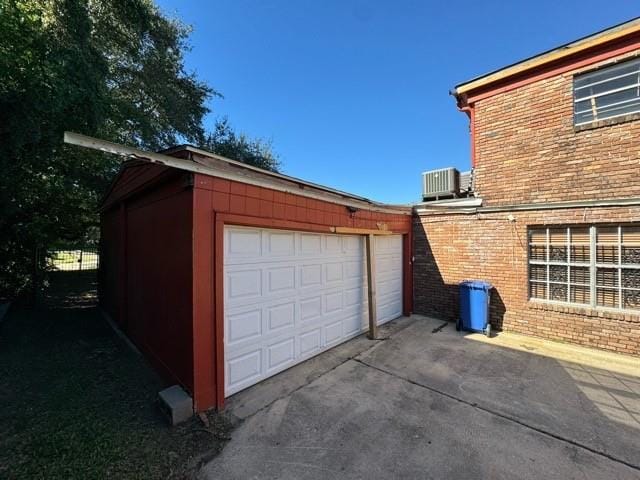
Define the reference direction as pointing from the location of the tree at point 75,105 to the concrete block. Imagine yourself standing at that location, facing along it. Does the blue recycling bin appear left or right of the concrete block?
left

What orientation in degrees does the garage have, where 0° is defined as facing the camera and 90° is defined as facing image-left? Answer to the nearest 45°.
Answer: approximately 315°

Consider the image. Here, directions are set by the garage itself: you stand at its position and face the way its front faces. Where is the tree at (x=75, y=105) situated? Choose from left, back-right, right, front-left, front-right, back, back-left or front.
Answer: back

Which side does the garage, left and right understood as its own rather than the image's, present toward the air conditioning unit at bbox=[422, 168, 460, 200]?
left

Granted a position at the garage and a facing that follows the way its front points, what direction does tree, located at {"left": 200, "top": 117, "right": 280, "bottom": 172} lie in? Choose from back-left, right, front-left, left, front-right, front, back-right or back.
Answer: back-left

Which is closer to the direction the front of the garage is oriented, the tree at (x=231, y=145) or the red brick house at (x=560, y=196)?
the red brick house

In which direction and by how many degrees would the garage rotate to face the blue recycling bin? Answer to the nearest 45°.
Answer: approximately 45° to its left

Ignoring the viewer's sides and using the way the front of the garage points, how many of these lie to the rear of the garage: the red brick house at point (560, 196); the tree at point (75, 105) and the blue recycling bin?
1

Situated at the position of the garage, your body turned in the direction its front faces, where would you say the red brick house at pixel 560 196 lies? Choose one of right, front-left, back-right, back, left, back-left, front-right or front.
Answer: front-left

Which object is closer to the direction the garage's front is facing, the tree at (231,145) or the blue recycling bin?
the blue recycling bin
